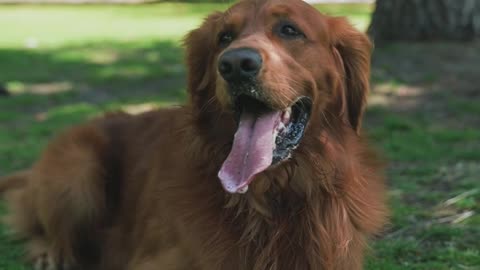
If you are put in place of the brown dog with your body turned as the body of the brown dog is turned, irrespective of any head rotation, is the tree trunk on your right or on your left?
on your left

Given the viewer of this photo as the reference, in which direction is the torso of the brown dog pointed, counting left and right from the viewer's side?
facing the viewer and to the right of the viewer
